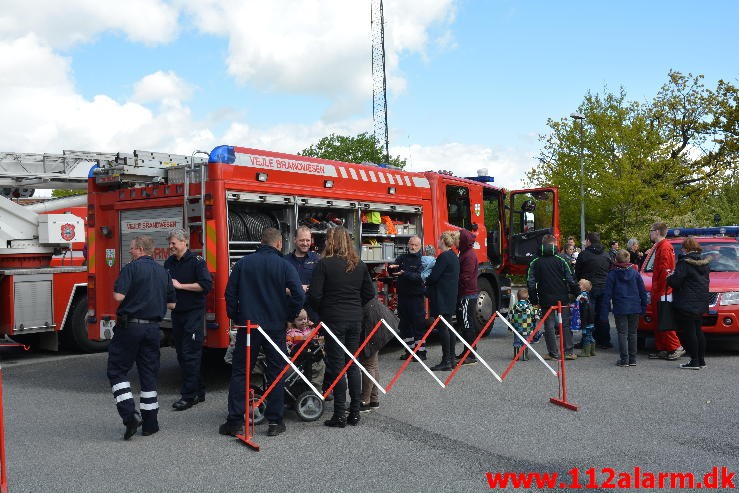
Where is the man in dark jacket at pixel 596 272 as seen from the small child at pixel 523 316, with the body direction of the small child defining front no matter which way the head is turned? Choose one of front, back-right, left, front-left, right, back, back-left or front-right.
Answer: front-right

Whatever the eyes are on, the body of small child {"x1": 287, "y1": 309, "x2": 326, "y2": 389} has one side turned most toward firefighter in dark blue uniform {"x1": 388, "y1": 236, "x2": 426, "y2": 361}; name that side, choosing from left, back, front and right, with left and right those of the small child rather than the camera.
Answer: left

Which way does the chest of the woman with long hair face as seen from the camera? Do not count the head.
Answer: away from the camera

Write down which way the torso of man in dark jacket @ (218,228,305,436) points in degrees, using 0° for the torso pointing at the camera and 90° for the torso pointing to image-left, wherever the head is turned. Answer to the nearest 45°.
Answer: approximately 180°

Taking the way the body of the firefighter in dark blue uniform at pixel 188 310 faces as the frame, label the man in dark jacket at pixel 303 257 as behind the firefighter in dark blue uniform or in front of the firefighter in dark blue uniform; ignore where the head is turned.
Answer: behind

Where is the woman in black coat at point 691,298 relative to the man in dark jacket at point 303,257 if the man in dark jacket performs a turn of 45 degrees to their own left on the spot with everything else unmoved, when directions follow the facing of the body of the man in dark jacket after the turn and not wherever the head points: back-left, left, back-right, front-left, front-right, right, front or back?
front-left

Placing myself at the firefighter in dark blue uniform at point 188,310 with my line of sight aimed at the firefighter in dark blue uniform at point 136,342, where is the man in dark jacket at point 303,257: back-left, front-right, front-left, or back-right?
back-left

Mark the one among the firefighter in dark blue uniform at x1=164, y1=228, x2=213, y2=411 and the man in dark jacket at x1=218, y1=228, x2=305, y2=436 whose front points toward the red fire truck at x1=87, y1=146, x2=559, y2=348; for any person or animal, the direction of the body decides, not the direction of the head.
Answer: the man in dark jacket

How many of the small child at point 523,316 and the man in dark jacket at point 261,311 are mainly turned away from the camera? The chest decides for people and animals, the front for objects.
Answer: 2

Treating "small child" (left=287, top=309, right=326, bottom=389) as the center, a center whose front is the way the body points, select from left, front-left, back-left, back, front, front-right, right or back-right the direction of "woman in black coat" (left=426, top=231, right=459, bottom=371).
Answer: left

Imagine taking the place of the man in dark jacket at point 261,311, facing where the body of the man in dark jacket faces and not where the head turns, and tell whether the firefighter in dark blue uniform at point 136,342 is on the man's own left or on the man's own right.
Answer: on the man's own left

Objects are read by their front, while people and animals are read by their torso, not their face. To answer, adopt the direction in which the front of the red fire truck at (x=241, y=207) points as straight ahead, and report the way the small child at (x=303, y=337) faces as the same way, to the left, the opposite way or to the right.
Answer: to the right
